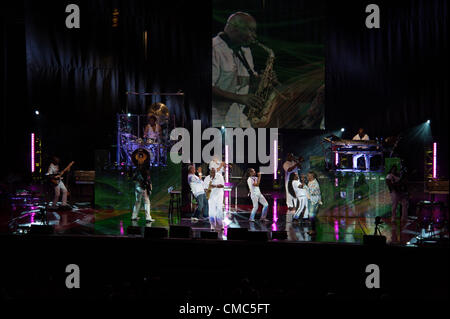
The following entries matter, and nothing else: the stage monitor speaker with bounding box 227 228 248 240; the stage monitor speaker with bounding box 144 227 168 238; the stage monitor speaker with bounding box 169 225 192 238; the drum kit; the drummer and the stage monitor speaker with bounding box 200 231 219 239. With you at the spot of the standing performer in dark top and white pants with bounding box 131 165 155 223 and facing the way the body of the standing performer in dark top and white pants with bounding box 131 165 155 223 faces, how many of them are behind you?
2

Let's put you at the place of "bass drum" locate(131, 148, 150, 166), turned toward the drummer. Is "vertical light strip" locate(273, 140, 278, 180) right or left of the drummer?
right

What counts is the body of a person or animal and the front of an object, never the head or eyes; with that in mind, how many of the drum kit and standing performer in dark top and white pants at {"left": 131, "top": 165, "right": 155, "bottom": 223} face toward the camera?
2

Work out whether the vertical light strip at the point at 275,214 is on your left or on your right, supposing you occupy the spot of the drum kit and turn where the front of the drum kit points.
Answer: on your left

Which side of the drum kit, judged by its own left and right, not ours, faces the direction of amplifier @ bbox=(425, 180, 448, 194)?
left

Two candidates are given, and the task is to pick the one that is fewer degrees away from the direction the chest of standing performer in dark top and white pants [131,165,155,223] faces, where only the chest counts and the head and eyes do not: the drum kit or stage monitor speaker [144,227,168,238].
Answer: the stage monitor speaker

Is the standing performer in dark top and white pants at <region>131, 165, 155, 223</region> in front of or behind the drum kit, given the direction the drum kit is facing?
in front

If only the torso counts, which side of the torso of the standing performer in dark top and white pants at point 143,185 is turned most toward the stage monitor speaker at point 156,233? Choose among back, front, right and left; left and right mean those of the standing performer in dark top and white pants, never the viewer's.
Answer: front

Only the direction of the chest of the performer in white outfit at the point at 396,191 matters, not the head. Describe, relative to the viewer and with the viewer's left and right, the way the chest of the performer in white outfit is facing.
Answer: facing the viewer and to the left of the viewer

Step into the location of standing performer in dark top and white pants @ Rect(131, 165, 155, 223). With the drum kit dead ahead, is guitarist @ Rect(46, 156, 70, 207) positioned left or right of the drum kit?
left

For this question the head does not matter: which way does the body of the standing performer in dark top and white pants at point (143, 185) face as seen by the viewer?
toward the camera

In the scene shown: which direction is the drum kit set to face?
toward the camera

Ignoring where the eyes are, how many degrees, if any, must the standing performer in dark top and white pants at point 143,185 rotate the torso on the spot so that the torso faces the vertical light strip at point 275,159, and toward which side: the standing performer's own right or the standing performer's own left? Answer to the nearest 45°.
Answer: approximately 135° to the standing performer's own left

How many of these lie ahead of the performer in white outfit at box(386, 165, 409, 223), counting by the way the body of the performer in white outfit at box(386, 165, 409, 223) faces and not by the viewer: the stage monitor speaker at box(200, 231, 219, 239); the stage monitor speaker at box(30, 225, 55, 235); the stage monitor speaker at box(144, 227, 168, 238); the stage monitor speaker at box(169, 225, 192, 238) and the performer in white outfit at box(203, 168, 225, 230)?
5

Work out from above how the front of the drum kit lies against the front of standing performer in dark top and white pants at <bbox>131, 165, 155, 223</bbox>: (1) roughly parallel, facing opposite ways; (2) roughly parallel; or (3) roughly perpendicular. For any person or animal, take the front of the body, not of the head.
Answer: roughly parallel
